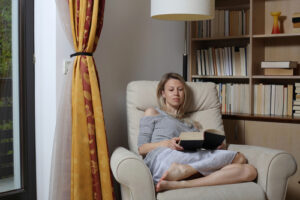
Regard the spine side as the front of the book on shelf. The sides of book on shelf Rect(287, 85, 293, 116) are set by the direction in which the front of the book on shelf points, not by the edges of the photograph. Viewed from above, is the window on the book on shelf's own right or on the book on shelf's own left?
on the book on shelf's own right

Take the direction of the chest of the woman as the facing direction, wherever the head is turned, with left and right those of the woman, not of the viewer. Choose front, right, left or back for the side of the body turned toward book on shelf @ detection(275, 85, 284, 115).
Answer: left

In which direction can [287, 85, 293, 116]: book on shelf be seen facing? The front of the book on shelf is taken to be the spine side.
toward the camera

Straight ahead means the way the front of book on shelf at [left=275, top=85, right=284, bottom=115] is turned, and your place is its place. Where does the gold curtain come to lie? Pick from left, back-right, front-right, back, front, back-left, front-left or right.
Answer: front-right

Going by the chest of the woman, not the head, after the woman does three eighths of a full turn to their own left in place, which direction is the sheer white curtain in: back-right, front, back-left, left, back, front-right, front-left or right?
left

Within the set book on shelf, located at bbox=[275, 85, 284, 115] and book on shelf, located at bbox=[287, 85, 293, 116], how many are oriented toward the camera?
2

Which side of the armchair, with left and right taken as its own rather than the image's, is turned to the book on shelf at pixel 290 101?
left

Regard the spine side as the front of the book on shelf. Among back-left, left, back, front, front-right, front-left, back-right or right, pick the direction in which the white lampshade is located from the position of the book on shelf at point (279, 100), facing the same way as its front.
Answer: front-right

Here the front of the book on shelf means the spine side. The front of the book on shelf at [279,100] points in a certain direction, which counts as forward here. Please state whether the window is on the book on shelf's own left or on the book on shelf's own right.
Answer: on the book on shelf's own right

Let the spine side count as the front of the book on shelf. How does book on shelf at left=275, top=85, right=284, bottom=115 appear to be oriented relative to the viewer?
toward the camera

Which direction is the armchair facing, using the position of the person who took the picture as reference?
facing the viewer and to the right of the viewer

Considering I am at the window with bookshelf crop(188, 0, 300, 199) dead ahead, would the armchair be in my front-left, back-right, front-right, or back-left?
front-right

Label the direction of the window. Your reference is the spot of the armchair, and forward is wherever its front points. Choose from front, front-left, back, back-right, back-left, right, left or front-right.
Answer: back-right

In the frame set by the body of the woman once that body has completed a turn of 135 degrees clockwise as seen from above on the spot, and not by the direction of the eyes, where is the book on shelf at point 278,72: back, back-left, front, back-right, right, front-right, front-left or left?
back-right

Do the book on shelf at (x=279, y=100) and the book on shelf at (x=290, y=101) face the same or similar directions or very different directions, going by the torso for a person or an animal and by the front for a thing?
same or similar directions
